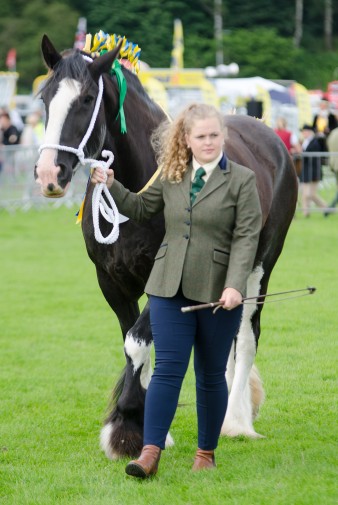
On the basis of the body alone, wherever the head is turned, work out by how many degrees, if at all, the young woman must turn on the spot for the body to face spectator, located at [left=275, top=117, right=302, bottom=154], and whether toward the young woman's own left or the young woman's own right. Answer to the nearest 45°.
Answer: approximately 180°

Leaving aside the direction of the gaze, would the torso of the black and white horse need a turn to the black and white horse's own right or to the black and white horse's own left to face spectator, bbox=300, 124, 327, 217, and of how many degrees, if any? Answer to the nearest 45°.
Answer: approximately 135° to the black and white horse's own right

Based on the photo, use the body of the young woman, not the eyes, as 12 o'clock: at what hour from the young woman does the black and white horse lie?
The black and white horse is roughly at 5 o'clock from the young woman.

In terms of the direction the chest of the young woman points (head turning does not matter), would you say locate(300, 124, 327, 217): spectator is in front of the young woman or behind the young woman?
behind

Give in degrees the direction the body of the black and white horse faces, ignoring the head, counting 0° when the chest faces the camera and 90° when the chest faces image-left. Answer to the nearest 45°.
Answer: approximately 45°

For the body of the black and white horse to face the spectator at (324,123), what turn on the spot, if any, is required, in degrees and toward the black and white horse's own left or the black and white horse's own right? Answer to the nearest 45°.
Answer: approximately 135° to the black and white horse's own right

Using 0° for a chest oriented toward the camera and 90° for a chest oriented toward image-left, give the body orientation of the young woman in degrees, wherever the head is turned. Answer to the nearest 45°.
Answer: approximately 0°

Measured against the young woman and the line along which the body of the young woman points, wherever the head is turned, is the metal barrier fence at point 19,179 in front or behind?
behind

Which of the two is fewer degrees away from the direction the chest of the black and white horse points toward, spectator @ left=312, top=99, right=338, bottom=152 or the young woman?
the young woman
